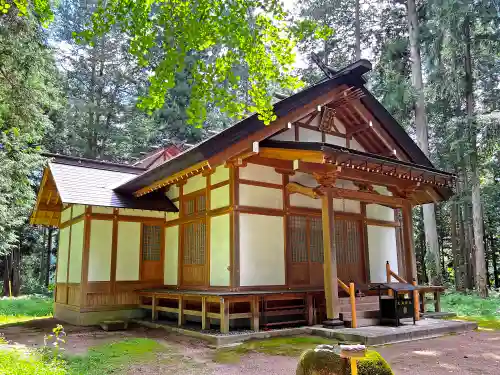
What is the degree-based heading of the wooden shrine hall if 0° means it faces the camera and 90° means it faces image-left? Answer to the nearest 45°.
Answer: approximately 315°

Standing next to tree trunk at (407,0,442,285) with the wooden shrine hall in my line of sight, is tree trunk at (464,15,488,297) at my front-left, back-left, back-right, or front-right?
back-left

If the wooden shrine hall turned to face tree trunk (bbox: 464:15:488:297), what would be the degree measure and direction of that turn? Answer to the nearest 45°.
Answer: approximately 90° to its left

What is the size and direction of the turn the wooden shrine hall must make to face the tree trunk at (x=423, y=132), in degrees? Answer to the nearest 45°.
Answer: approximately 90° to its left
